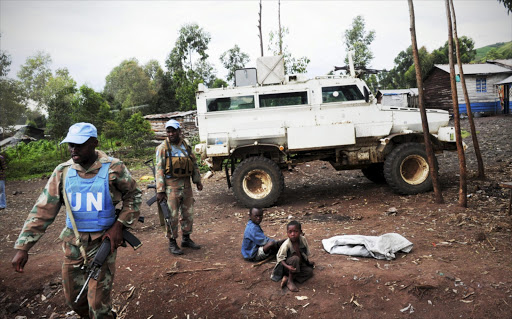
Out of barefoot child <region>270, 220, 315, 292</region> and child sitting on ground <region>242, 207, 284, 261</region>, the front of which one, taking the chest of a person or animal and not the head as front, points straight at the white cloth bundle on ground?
the child sitting on ground

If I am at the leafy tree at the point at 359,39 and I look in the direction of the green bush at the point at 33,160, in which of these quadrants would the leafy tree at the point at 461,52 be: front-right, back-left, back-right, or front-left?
back-left

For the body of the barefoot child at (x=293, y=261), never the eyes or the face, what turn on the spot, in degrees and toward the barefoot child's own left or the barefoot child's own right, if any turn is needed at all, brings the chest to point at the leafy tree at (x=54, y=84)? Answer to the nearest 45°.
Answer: approximately 135° to the barefoot child's own right

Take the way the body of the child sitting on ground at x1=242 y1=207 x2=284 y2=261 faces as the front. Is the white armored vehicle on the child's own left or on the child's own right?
on the child's own left

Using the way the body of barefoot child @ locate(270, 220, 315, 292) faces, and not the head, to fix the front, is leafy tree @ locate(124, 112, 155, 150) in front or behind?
behind

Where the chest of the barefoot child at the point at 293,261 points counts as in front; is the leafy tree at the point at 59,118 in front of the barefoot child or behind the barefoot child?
behind

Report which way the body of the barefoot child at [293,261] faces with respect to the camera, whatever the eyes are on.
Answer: toward the camera

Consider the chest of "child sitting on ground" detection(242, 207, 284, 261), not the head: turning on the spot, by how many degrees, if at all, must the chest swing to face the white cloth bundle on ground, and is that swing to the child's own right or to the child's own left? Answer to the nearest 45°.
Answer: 0° — they already face it

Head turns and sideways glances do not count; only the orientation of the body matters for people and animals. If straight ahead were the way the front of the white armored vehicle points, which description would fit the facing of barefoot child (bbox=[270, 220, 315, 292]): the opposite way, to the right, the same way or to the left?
to the right

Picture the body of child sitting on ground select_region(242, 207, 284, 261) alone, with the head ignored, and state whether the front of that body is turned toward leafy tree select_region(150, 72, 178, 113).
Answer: no

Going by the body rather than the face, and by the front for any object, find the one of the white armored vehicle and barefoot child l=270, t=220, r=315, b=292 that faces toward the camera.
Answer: the barefoot child

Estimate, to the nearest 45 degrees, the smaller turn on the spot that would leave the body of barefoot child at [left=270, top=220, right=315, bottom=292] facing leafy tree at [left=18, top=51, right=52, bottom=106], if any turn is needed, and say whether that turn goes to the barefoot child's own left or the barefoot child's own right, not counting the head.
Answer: approximately 135° to the barefoot child's own right

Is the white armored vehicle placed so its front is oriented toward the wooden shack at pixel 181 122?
no

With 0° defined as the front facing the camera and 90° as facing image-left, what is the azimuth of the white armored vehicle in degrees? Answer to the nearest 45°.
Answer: approximately 270°

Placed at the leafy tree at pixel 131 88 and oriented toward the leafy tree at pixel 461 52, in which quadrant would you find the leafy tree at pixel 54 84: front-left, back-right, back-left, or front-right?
back-left
